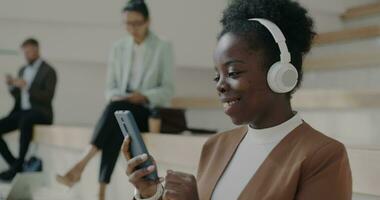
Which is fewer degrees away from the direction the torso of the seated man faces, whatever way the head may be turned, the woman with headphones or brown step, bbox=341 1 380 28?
the woman with headphones

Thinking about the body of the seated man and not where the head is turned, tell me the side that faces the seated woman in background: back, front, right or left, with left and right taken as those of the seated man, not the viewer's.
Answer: left

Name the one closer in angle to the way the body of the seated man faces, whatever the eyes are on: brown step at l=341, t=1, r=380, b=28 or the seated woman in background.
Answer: the seated woman in background

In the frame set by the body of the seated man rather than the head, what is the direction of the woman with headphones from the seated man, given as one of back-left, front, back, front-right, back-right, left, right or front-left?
front-left
